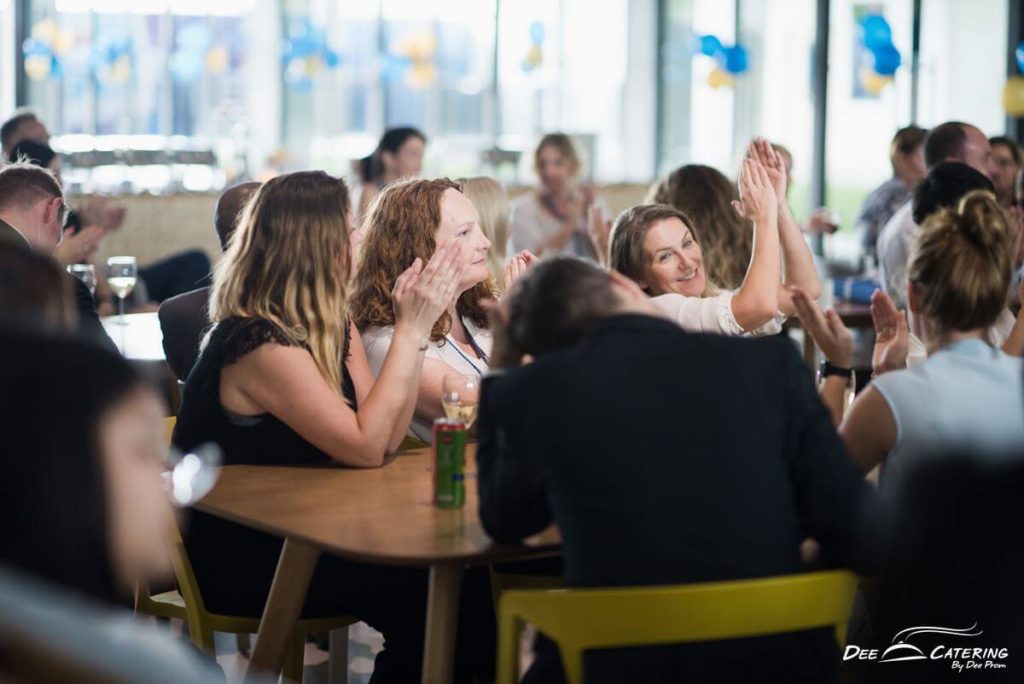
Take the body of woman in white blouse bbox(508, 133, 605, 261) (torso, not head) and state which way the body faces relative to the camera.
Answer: toward the camera

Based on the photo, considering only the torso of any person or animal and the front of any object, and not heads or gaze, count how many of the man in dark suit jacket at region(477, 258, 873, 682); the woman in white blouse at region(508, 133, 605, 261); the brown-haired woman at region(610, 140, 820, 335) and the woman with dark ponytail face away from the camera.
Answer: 1

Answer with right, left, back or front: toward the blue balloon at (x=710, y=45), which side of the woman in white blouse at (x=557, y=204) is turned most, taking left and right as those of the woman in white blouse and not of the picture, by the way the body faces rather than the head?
back

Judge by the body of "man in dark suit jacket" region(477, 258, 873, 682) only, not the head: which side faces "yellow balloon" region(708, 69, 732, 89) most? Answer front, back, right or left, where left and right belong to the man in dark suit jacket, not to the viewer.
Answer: front

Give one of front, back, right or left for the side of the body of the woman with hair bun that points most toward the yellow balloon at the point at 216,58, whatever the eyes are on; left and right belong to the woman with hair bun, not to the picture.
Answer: front

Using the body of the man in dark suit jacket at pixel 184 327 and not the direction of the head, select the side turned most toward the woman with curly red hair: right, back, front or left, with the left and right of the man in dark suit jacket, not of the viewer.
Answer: right

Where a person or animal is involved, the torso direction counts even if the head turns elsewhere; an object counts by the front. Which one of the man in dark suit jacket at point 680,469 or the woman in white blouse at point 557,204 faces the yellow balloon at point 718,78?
the man in dark suit jacket

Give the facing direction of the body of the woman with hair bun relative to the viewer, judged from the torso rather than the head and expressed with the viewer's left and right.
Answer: facing away from the viewer and to the left of the viewer

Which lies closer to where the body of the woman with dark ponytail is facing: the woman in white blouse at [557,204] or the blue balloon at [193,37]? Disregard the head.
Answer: the woman in white blouse

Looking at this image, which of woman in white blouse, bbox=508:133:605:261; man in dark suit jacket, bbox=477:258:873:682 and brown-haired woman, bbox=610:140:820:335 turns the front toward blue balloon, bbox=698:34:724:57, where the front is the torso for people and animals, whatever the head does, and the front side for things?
the man in dark suit jacket

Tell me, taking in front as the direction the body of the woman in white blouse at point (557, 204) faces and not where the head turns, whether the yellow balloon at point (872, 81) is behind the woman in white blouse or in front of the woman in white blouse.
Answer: behind

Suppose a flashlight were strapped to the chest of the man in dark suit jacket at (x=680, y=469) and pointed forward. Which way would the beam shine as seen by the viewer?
away from the camera

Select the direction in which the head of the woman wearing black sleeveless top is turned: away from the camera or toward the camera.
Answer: away from the camera
